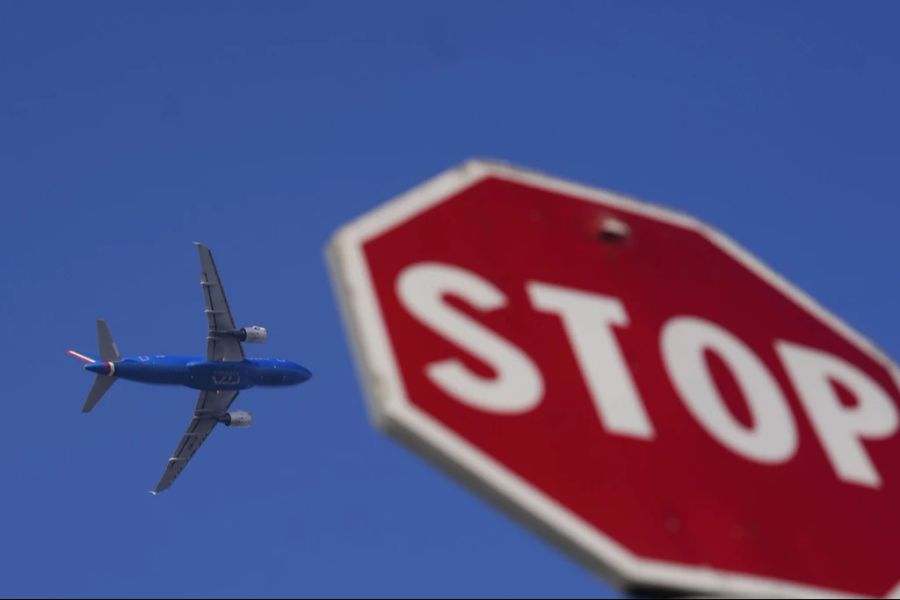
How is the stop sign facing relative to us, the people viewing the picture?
facing the viewer and to the right of the viewer
